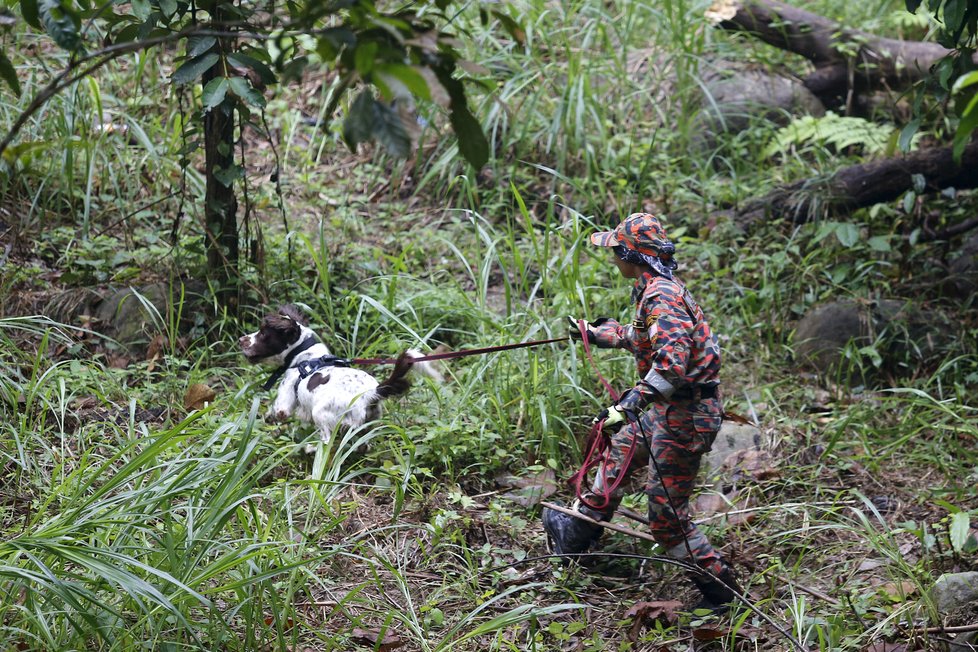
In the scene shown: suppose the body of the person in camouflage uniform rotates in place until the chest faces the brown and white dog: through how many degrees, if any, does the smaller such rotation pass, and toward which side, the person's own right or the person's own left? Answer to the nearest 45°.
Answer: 0° — they already face it

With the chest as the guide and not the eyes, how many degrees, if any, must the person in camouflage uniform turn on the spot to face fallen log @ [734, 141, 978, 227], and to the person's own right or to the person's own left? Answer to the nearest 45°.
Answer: approximately 135° to the person's own right

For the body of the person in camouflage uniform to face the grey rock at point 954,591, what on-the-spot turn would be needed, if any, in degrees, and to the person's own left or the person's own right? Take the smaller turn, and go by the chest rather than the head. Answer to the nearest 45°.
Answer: approximately 135° to the person's own left

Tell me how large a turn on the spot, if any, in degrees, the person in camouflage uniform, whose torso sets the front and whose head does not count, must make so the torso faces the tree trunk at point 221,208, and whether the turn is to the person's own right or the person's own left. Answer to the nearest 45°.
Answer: approximately 45° to the person's own right

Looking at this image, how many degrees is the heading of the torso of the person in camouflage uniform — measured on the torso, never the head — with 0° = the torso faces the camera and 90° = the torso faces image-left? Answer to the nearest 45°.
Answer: approximately 90°

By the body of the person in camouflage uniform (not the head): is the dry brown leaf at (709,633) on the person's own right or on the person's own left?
on the person's own left

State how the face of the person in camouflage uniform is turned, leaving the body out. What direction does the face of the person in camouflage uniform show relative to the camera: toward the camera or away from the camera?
away from the camera

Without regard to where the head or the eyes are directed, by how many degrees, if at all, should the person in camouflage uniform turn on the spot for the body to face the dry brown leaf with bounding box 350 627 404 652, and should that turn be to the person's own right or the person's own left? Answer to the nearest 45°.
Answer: approximately 45° to the person's own left
